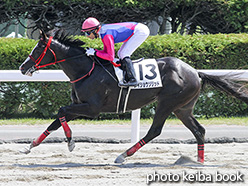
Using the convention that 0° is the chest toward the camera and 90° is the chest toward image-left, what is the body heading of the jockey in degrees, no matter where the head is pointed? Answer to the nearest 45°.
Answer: approximately 90°

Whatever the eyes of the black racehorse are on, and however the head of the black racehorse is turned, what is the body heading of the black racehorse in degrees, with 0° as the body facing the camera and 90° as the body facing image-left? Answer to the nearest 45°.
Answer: approximately 90°
